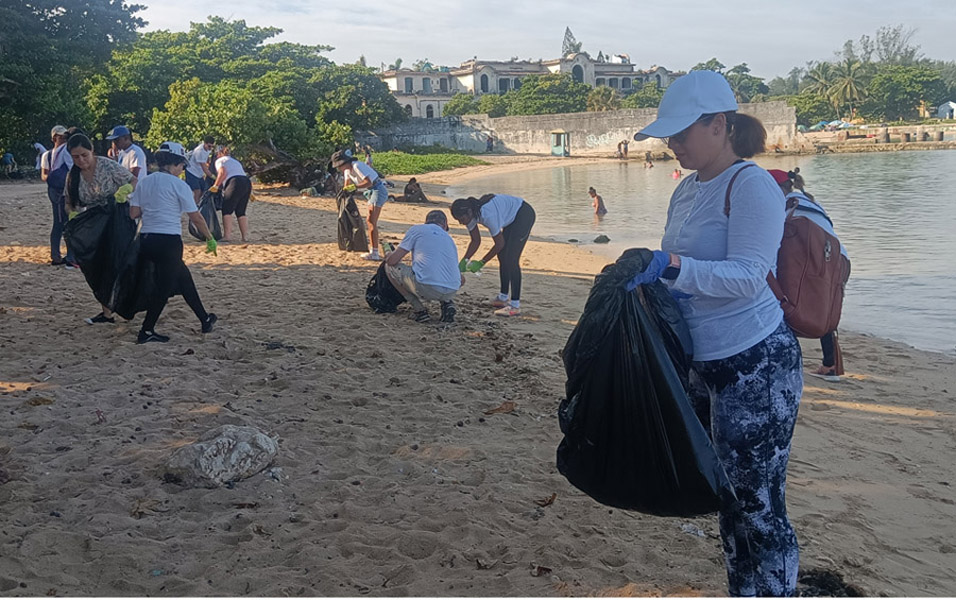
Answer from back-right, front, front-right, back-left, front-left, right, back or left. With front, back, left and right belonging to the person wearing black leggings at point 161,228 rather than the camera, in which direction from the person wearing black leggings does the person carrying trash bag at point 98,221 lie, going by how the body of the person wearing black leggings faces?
left

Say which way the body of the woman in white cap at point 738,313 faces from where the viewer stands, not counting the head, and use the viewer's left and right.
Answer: facing to the left of the viewer

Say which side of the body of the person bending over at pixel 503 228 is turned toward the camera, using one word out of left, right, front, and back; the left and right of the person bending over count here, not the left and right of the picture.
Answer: left

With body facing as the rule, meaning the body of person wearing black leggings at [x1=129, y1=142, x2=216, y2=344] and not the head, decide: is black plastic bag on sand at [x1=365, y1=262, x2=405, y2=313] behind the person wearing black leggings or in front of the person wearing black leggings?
in front

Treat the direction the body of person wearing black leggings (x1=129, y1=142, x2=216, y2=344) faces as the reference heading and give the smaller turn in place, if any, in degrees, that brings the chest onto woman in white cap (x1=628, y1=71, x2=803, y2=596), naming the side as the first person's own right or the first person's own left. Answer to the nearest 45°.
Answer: approximately 135° to the first person's own right

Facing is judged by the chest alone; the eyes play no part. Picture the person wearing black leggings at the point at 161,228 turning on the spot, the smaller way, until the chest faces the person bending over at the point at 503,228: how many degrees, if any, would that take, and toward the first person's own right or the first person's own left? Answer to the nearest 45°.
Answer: approximately 45° to the first person's own right

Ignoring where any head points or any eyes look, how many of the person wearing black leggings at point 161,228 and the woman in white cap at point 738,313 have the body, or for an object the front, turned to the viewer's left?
1

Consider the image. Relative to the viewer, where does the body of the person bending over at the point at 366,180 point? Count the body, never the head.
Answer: to the viewer's left

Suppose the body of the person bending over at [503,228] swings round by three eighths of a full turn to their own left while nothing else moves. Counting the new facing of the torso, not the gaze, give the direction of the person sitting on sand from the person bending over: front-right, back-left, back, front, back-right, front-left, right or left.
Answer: back-left

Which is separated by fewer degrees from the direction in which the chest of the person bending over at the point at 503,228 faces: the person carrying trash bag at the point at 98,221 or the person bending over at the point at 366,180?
the person carrying trash bag

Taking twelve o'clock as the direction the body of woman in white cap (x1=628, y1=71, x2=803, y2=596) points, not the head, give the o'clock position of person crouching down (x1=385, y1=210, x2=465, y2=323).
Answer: The person crouching down is roughly at 2 o'clock from the woman in white cap.

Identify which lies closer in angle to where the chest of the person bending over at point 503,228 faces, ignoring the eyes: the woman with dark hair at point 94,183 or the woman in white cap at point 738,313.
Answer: the woman with dark hair

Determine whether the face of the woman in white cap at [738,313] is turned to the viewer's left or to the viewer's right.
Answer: to the viewer's left
